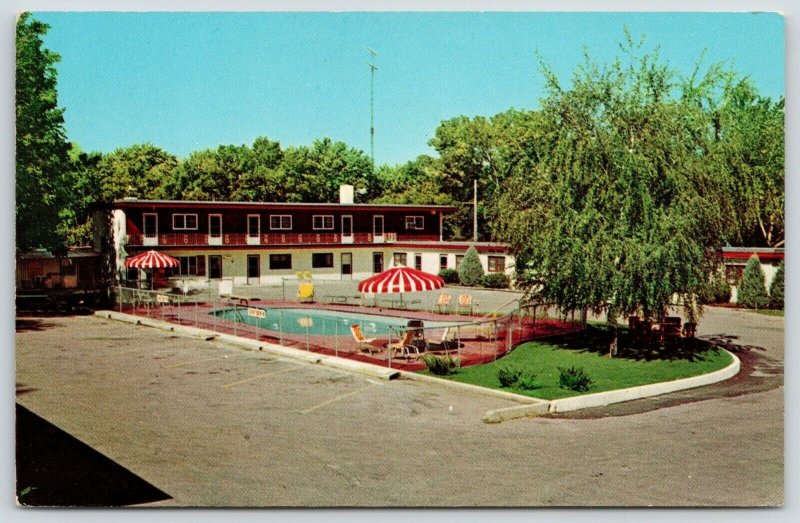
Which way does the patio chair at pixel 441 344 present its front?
to the viewer's left

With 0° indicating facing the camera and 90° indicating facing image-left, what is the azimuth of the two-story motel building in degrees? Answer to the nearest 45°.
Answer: approximately 0°

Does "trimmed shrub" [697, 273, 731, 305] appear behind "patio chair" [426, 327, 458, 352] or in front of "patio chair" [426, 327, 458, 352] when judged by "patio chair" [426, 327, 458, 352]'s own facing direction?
behind

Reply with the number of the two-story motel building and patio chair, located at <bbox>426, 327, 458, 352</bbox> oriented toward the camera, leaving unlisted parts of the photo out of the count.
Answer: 1

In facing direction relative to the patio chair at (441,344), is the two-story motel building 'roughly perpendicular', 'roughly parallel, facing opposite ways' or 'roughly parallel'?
roughly perpendicular
